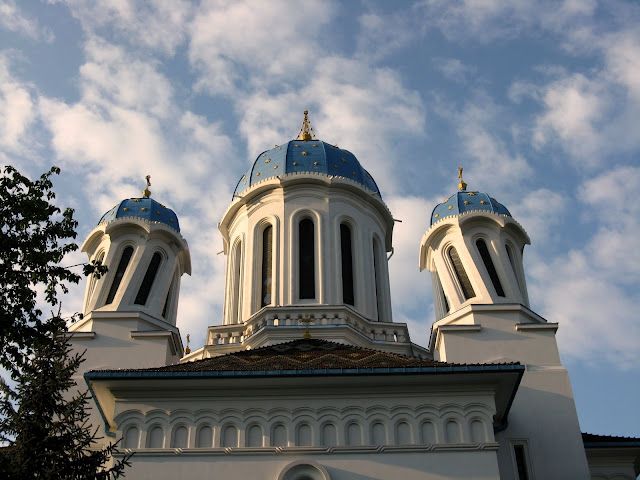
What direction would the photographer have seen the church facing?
facing the viewer

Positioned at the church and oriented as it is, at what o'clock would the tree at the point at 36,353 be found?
The tree is roughly at 1 o'clock from the church.
